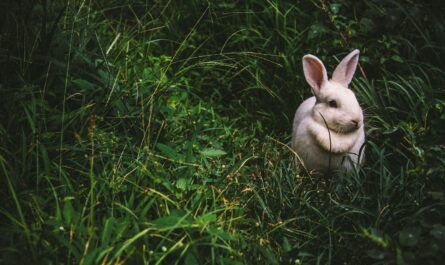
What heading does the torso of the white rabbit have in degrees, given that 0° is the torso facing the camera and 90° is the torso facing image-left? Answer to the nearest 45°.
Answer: approximately 315°

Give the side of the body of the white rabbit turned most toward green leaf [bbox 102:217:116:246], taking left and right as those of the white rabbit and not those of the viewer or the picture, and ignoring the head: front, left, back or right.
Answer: right

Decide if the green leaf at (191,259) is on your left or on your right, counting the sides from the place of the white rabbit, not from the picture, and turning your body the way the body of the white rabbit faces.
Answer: on your right

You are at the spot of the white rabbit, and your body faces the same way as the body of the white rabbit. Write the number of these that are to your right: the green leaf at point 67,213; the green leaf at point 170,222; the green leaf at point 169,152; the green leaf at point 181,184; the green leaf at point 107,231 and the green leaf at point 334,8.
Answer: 5

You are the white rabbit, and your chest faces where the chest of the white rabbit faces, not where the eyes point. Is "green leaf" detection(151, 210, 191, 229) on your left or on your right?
on your right

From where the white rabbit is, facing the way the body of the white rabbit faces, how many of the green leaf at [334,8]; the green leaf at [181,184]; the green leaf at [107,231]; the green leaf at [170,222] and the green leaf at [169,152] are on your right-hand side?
4

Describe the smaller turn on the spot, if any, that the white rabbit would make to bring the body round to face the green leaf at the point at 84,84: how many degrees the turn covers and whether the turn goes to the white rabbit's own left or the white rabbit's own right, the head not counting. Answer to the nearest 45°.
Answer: approximately 135° to the white rabbit's own right

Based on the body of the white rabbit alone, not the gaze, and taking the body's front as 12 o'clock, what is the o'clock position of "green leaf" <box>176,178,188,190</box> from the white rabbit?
The green leaf is roughly at 3 o'clock from the white rabbit.

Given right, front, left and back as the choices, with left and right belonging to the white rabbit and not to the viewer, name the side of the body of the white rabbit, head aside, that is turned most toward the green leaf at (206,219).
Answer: right
